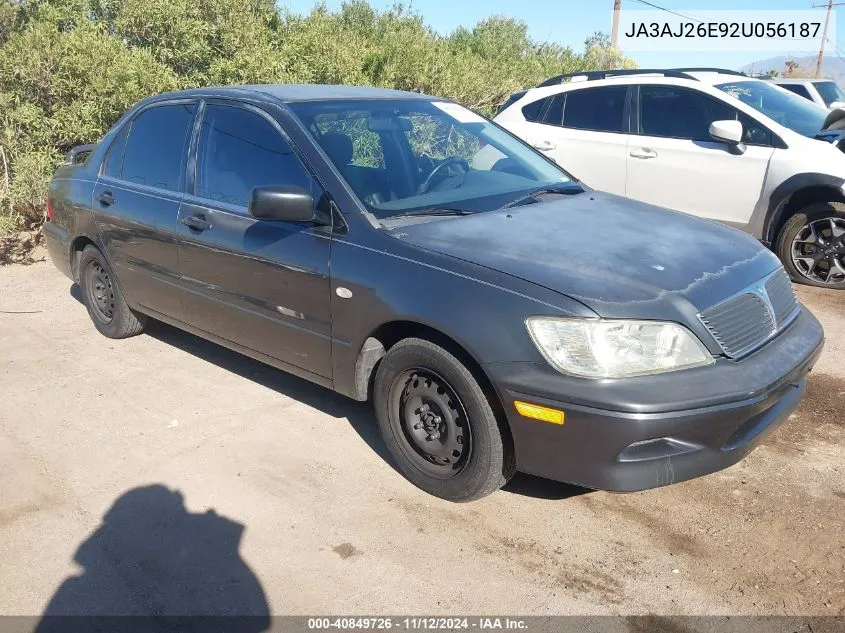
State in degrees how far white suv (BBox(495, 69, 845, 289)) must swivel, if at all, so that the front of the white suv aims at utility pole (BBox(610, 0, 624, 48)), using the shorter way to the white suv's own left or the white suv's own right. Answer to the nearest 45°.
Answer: approximately 135° to the white suv's own left

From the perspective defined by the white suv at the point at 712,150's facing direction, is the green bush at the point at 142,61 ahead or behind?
behind

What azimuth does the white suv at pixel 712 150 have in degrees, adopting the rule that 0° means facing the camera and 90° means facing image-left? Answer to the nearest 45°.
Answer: approximately 315°
